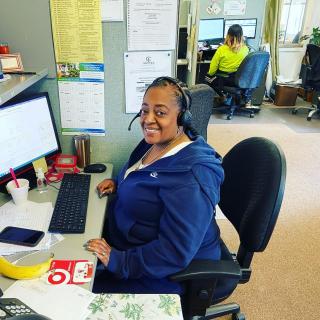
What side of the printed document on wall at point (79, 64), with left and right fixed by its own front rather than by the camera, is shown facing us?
front

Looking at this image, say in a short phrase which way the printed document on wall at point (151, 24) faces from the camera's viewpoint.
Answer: facing the viewer

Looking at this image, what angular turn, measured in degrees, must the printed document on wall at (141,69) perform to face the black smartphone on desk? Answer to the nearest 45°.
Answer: approximately 45° to its right

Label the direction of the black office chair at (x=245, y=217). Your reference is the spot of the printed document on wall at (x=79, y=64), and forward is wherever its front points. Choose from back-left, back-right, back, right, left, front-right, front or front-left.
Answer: front-left

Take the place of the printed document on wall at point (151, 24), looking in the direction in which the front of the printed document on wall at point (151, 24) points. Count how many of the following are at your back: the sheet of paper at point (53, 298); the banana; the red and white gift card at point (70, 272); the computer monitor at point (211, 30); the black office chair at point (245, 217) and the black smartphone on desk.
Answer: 1

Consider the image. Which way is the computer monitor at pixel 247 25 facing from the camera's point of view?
toward the camera

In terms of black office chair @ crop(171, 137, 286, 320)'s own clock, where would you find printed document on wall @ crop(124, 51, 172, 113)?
The printed document on wall is roughly at 3 o'clock from the black office chair.

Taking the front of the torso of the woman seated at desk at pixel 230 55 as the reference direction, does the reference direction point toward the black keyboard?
no

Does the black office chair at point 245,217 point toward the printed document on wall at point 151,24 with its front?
no

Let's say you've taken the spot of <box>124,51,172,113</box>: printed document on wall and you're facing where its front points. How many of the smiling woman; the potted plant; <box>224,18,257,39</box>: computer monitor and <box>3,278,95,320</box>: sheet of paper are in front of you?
2

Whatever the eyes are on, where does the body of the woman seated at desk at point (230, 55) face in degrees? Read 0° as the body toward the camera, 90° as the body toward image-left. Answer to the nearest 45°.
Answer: approximately 135°

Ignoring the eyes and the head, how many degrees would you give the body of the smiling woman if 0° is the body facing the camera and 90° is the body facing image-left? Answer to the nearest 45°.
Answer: approximately 45°

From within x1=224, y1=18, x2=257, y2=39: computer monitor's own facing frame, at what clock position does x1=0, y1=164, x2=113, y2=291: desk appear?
The desk is roughly at 12 o'clock from the computer monitor.

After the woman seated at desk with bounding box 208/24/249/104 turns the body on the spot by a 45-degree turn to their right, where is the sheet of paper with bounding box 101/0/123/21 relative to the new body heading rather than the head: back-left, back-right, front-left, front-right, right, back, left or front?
back

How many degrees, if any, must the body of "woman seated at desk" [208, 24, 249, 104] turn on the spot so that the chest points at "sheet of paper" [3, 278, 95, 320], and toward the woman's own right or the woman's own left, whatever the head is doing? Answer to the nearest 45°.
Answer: approximately 135° to the woman's own left

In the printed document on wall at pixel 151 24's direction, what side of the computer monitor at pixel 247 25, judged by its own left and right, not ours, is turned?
front

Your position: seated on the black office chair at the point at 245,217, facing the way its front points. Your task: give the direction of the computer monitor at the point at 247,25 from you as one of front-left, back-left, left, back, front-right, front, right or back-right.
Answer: back-right

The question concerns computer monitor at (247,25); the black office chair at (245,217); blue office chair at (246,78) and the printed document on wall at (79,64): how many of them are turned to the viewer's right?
0

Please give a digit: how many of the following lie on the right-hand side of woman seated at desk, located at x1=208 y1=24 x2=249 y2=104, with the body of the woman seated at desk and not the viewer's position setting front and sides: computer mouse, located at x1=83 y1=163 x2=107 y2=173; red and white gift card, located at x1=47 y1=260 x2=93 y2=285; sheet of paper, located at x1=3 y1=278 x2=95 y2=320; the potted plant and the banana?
1

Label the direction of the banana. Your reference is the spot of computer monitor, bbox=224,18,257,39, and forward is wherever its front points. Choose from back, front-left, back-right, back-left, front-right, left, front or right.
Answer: front
